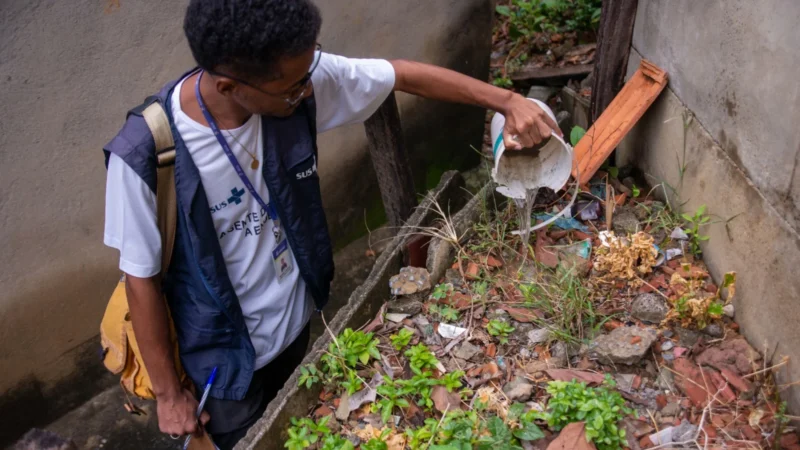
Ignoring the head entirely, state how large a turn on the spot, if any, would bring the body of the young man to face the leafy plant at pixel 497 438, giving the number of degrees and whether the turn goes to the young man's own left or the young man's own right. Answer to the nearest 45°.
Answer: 0° — they already face it

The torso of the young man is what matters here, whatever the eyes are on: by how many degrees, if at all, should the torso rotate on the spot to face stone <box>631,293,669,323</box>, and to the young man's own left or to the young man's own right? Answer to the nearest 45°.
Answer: approximately 45° to the young man's own left

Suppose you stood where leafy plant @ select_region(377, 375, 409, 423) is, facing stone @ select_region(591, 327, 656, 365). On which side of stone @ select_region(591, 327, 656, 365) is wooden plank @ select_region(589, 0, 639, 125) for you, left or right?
left

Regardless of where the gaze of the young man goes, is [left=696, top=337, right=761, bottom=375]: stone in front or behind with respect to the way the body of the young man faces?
in front

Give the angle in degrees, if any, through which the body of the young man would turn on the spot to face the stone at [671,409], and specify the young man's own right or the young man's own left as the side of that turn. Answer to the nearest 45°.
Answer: approximately 45° to the young man's own left

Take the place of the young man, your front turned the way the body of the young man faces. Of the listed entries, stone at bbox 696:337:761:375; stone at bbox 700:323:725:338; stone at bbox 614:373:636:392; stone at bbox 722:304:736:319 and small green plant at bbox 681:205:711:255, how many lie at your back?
0

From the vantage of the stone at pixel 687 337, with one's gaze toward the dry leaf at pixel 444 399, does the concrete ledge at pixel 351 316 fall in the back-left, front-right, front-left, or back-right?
front-right

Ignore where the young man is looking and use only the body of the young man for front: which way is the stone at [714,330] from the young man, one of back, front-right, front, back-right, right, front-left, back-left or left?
front-left

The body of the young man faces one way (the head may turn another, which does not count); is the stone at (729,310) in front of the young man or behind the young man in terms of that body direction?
in front

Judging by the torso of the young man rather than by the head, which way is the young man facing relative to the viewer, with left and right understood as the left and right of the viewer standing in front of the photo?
facing the viewer and to the right of the viewer

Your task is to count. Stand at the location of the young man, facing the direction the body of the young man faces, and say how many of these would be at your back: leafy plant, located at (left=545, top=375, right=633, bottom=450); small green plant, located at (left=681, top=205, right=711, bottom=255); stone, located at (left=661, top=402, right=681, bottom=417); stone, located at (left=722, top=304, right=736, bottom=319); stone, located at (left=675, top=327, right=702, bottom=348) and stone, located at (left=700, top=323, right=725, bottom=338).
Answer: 0

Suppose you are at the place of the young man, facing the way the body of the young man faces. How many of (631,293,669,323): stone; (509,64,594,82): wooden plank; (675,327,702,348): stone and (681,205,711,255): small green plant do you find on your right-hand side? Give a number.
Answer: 0
